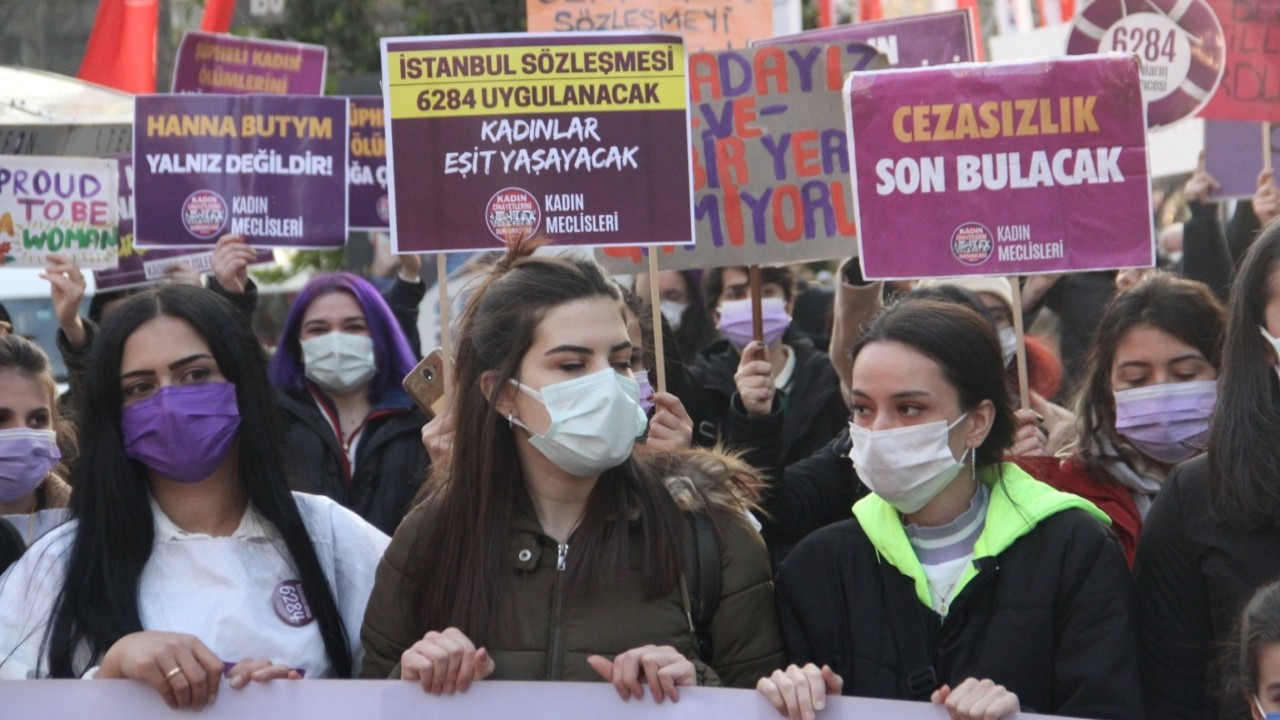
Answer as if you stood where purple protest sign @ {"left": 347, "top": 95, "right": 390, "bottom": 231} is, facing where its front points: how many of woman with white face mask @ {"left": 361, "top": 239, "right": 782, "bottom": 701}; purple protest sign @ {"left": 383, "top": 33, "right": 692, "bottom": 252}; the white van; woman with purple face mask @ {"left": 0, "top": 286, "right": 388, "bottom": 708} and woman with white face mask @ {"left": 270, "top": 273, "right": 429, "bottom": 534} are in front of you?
4

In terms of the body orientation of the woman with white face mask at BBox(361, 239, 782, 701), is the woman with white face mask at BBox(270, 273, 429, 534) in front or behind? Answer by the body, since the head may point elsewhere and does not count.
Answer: behind

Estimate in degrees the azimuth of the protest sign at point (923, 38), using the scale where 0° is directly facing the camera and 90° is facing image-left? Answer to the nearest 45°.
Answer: approximately 0°

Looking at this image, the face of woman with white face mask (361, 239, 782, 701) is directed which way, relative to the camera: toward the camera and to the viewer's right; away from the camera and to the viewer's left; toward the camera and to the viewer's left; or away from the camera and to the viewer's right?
toward the camera and to the viewer's right

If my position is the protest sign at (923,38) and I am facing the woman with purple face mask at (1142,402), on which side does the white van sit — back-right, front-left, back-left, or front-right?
back-right
